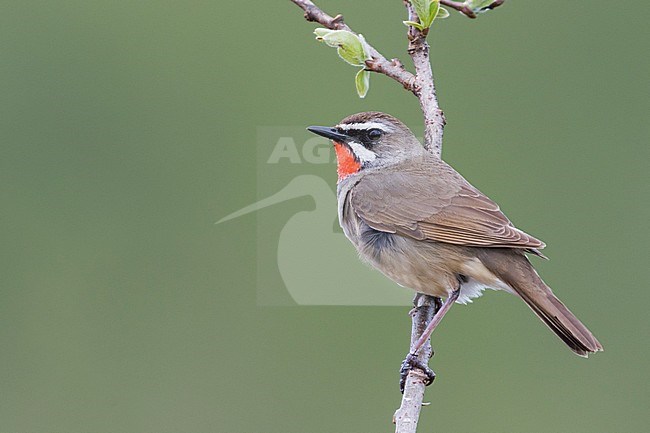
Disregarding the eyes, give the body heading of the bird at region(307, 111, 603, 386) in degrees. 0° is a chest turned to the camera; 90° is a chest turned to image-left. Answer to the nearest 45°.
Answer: approximately 90°
